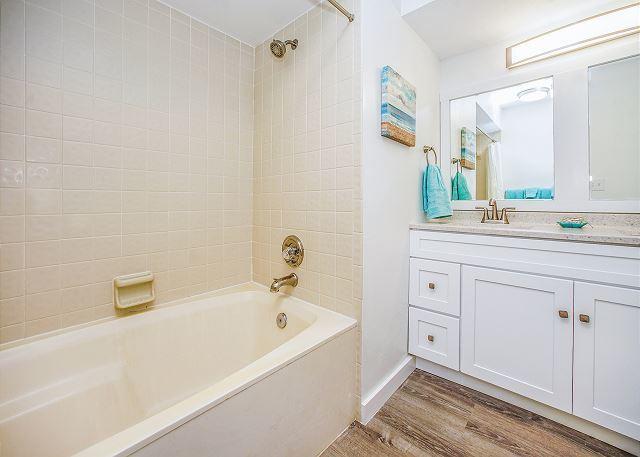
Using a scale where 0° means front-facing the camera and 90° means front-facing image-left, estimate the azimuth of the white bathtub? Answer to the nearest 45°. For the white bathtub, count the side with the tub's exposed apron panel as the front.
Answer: approximately 315°

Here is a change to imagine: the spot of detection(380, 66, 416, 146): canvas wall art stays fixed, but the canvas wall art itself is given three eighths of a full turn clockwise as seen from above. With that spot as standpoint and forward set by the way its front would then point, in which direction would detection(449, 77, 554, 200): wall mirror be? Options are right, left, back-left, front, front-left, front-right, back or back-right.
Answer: back-right

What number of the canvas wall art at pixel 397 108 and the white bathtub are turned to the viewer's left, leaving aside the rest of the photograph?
0

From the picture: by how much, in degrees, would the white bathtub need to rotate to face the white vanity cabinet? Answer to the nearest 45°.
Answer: approximately 45° to its left

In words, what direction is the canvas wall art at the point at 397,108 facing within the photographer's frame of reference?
facing the viewer and to the right of the viewer

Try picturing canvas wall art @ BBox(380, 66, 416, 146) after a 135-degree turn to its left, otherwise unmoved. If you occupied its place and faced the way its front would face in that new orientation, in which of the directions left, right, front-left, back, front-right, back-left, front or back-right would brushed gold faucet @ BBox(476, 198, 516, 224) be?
front-right
